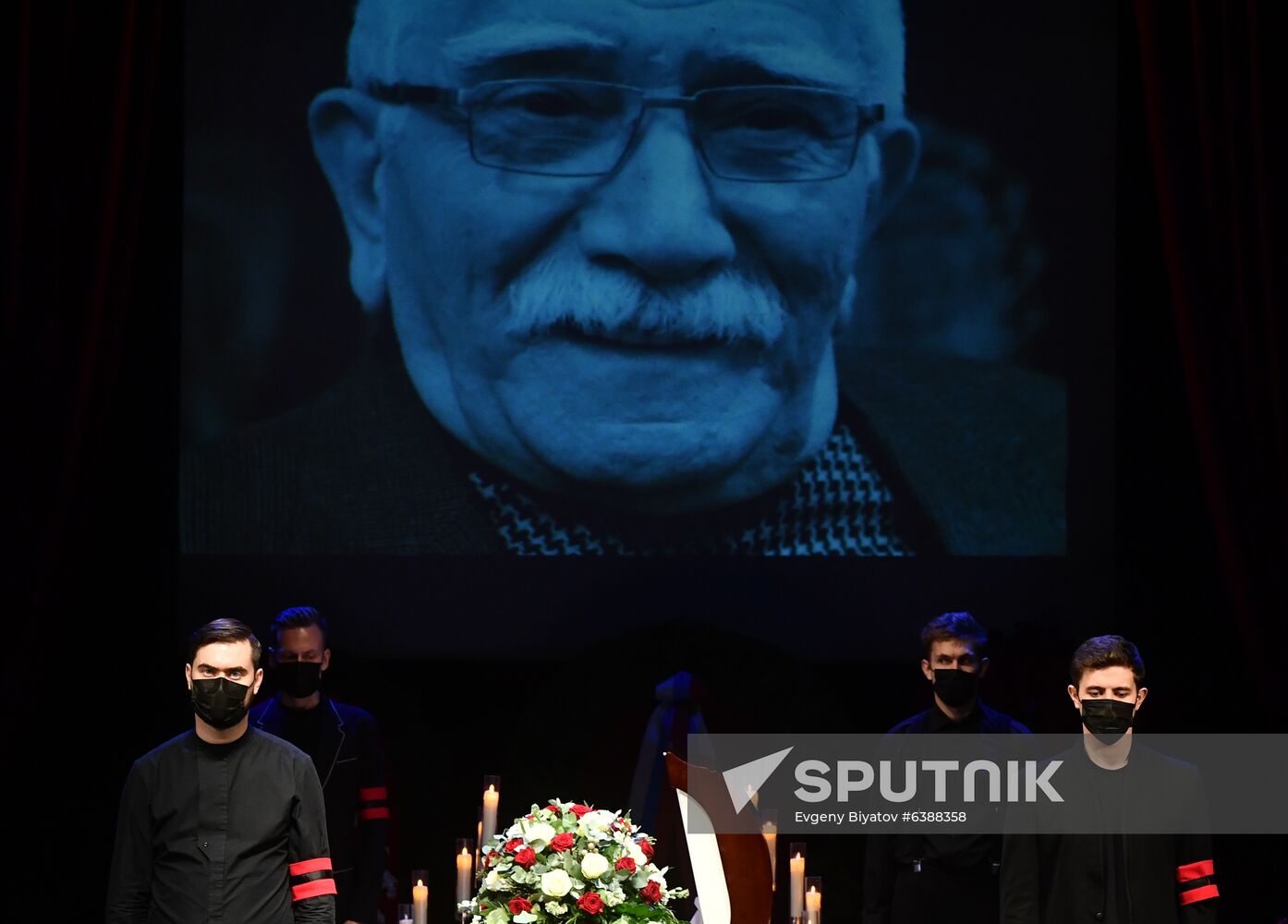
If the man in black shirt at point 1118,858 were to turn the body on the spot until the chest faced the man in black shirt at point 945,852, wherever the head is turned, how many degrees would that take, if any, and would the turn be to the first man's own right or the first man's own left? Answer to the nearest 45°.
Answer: approximately 135° to the first man's own right

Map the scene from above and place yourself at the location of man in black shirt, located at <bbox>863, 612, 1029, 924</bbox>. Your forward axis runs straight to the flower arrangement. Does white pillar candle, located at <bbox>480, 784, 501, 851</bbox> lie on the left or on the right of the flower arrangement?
right

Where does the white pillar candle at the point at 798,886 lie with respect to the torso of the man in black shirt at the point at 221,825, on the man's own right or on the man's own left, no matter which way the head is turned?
on the man's own left

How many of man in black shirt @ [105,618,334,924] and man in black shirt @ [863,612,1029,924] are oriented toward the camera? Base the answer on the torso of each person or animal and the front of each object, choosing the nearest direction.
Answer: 2

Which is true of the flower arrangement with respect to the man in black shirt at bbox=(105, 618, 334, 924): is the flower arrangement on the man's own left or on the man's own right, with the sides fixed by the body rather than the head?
on the man's own left

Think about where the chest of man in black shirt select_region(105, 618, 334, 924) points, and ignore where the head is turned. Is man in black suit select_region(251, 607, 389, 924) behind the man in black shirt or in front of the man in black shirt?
behind

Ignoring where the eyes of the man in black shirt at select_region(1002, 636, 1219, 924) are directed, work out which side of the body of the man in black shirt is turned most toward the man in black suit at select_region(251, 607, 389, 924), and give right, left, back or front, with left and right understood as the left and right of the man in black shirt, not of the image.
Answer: right
